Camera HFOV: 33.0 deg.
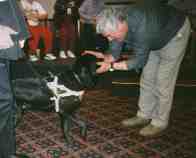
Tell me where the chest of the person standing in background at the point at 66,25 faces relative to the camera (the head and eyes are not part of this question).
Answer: toward the camera

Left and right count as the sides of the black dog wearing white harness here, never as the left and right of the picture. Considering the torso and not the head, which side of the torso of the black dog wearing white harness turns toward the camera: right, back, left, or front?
right

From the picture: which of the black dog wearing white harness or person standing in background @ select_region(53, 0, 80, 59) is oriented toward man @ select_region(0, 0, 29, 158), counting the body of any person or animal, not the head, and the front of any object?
the person standing in background

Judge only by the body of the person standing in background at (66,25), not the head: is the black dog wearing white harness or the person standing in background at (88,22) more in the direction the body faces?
the black dog wearing white harness

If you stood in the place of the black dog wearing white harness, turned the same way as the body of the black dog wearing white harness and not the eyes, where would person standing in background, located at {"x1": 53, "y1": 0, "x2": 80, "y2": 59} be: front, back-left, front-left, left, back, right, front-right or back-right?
left

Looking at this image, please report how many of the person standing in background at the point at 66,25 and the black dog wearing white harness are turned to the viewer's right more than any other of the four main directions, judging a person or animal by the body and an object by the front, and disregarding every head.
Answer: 1

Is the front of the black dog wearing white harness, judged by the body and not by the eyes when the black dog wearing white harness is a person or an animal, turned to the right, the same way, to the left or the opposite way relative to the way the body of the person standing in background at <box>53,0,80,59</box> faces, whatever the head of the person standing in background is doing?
to the left

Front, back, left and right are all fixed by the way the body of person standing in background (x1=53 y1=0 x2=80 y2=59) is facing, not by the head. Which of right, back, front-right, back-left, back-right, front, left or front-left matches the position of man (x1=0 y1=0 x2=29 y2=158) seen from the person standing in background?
front

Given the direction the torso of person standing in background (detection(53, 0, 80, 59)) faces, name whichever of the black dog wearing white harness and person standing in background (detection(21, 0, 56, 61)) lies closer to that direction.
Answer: the black dog wearing white harness

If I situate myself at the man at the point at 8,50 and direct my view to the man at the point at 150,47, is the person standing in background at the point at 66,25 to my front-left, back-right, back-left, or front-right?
front-left
